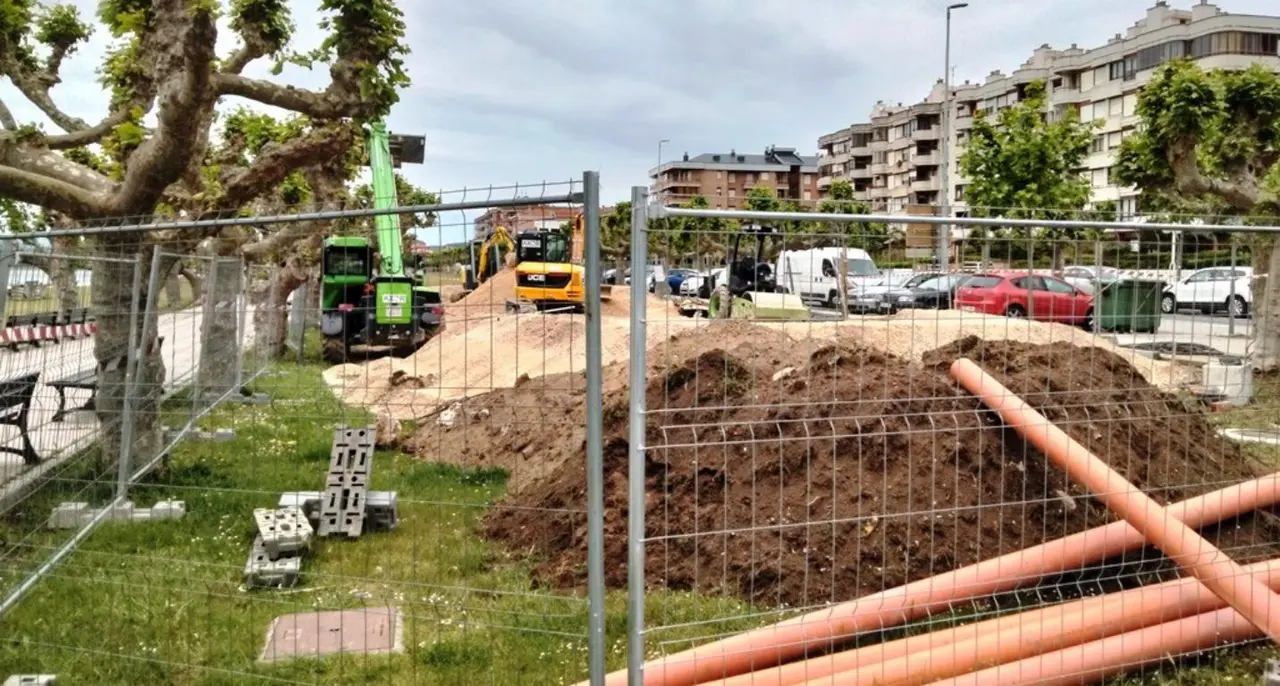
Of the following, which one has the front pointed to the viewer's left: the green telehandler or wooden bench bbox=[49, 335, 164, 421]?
the wooden bench

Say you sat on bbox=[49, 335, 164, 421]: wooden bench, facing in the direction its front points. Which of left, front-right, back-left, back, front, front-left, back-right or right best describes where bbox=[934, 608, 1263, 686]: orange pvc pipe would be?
back-left

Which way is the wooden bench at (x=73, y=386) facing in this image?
to the viewer's left

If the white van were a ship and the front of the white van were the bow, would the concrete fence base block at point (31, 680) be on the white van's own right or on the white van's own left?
on the white van's own right

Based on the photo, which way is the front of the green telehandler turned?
away from the camera

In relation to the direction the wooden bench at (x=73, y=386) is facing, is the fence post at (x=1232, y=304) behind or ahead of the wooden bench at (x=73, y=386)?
behind

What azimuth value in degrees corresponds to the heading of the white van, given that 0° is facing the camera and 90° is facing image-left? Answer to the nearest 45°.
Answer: approximately 315°

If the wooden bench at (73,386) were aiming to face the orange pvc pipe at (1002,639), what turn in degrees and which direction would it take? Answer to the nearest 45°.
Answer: approximately 135° to its left
